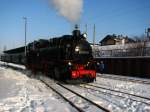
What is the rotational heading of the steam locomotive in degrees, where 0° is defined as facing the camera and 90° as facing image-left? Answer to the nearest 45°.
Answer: approximately 315°
